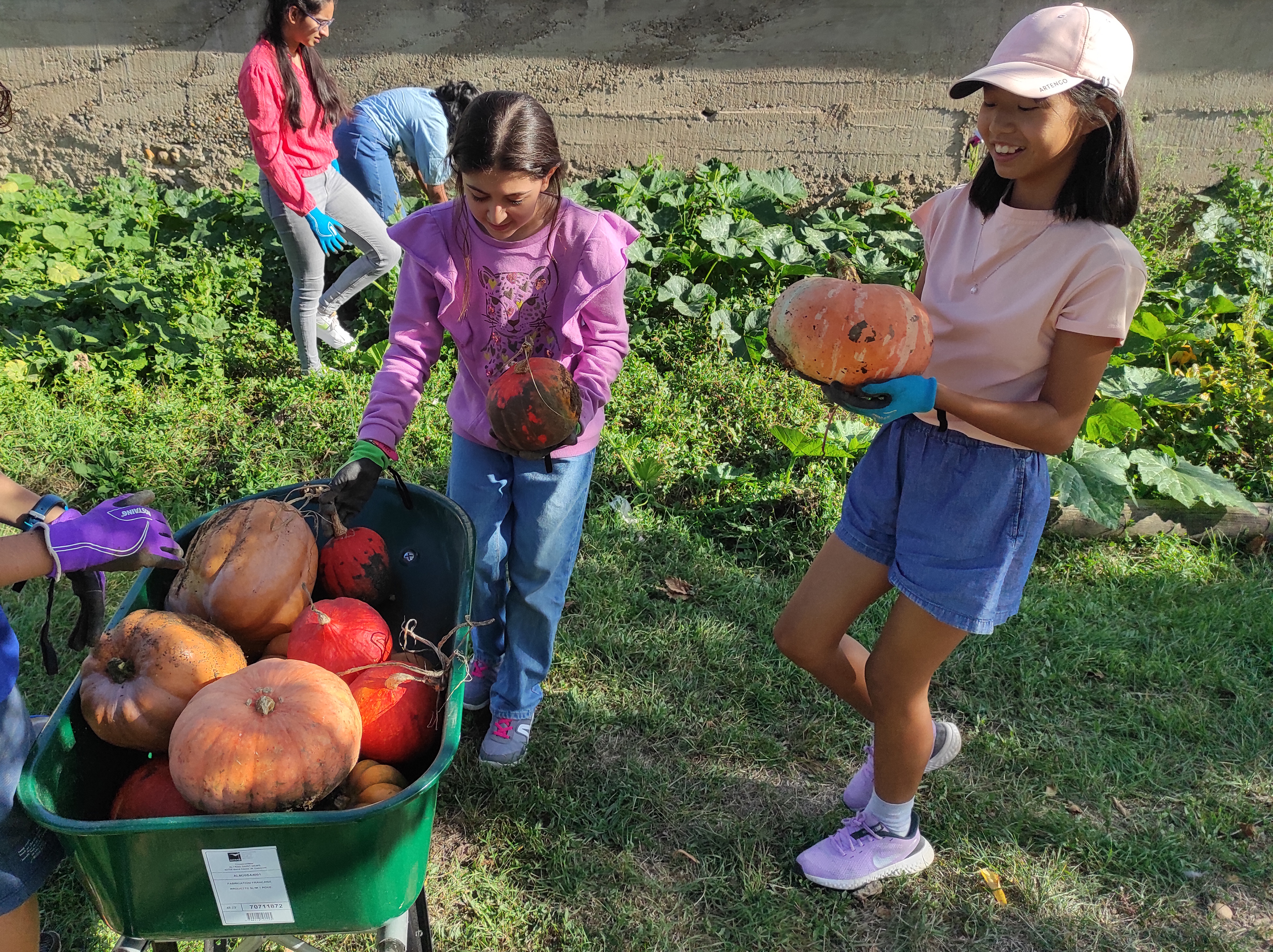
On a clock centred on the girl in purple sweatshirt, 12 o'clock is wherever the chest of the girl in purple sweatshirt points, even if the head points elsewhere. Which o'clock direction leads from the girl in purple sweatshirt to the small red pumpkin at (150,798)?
The small red pumpkin is roughly at 1 o'clock from the girl in purple sweatshirt.

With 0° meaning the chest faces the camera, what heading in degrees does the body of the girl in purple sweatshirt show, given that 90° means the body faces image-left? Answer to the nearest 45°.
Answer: approximately 0°

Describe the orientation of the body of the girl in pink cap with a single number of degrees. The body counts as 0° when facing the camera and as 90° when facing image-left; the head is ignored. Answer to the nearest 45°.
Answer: approximately 45°

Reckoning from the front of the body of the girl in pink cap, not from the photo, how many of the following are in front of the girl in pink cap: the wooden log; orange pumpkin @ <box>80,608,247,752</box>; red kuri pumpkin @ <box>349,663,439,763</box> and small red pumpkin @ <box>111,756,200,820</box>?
3
